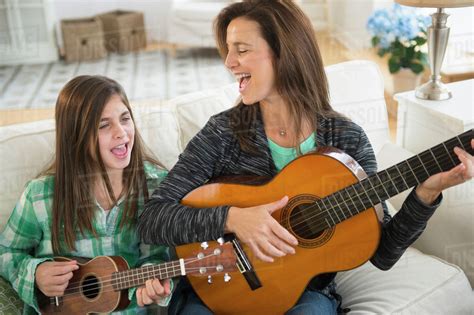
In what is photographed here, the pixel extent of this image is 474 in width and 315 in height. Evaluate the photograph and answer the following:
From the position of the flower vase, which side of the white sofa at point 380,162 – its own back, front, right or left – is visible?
back

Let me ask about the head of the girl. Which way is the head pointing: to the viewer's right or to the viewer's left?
to the viewer's right

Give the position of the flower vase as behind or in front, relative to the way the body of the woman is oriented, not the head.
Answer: behind

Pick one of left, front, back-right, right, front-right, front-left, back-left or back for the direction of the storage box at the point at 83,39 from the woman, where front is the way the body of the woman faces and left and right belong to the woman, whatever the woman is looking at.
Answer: back-right

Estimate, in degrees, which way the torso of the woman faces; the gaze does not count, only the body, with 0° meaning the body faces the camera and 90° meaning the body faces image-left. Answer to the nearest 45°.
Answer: approximately 0°
